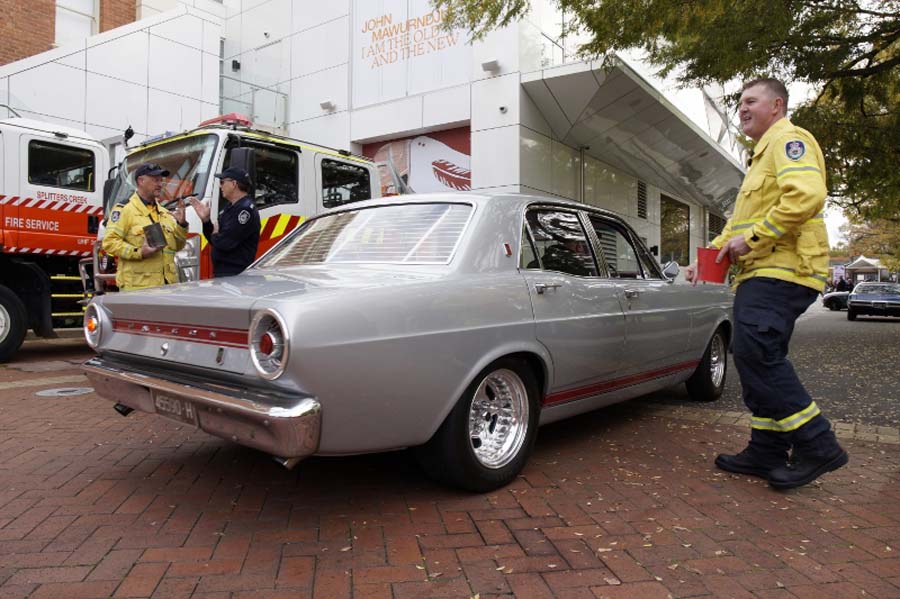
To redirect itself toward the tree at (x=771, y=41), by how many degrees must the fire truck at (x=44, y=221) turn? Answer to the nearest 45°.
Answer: approximately 90° to its left

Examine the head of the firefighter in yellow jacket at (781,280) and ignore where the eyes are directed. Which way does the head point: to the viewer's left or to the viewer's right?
to the viewer's left

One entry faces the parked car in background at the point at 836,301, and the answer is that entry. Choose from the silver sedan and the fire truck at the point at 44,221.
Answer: the silver sedan

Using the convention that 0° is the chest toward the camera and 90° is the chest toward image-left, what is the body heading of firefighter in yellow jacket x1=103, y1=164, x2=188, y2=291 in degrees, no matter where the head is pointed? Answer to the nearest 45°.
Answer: approximately 315°

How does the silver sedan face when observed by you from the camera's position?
facing away from the viewer and to the right of the viewer

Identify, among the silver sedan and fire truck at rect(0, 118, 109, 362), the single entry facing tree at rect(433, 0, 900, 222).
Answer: the silver sedan
